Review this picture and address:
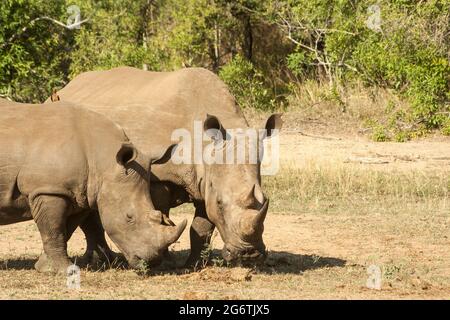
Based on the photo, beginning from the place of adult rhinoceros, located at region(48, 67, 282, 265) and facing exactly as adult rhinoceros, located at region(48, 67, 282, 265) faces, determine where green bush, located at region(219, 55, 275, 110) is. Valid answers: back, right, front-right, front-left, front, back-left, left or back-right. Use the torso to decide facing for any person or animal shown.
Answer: back-left

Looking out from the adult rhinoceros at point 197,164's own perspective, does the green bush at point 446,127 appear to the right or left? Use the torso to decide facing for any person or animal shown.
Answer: on its left

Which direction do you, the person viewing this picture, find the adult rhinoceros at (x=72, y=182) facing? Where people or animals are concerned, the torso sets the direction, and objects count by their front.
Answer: facing to the right of the viewer

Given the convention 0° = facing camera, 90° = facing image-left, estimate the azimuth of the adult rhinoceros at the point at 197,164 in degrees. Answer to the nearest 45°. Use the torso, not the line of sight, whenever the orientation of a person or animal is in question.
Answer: approximately 315°

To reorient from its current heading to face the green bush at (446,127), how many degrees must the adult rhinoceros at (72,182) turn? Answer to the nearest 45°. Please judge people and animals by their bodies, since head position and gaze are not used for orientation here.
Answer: approximately 45° to its left
